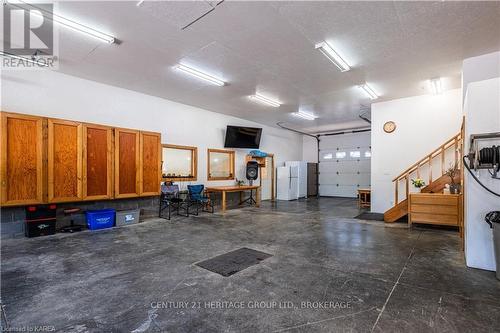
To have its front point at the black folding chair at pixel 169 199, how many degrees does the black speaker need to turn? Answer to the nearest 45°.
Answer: approximately 45° to its right

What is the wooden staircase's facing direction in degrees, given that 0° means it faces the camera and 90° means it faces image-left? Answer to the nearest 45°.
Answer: approximately 90°

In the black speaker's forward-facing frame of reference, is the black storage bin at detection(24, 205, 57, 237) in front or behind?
in front

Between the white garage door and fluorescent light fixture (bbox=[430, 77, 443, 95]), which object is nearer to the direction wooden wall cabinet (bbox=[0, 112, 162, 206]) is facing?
the fluorescent light fixture

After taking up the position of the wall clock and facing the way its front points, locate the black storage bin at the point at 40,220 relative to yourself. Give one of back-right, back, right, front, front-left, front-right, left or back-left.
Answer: front-right

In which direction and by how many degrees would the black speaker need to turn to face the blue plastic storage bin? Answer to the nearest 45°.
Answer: approximately 45° to its right

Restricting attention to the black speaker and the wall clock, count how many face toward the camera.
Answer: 2

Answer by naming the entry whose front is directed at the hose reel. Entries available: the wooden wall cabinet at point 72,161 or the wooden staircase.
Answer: the wooden wall cabinet
